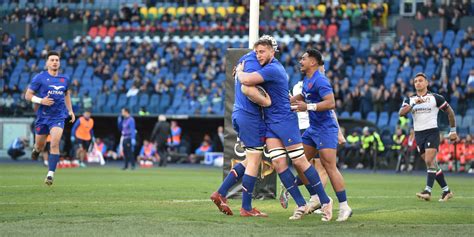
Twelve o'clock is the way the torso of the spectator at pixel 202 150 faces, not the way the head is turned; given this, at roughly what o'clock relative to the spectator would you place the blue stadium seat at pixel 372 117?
The blue stadium seat is roughly at 8 o'clock from the spectator.

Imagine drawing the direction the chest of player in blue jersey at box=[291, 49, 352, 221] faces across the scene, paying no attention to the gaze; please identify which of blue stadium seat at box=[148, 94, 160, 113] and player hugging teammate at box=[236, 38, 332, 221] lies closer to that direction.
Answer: the player hugging teammate

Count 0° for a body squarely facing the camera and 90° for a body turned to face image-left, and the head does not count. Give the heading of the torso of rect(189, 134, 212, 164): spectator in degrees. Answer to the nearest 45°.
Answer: approximately 45°

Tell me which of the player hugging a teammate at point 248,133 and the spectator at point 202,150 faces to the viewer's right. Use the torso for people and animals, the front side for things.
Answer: the player hugging a teammate
